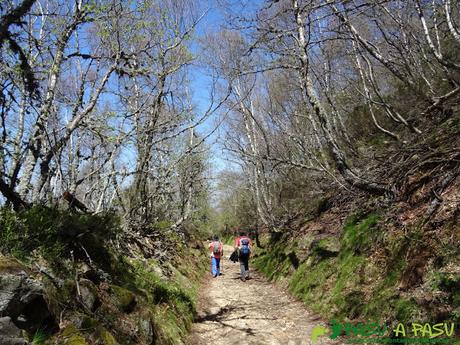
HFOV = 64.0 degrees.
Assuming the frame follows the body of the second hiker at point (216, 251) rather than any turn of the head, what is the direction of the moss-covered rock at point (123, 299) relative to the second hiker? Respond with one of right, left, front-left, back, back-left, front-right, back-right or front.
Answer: back

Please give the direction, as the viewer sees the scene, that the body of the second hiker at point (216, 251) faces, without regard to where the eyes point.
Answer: away from the camera

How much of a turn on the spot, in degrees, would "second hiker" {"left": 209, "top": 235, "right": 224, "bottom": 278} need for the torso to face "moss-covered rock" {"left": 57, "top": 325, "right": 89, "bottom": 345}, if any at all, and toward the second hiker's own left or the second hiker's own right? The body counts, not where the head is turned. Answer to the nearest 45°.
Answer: approximately 180°

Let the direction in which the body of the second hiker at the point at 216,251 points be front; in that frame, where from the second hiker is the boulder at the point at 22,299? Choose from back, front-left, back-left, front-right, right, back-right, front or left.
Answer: back

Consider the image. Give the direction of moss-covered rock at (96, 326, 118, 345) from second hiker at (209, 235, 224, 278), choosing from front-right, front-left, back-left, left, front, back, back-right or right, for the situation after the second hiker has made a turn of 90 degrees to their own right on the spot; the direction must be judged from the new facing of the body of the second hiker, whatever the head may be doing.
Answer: right

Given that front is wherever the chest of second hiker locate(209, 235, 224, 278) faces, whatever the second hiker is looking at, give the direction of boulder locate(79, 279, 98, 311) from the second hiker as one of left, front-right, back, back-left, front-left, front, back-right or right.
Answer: back

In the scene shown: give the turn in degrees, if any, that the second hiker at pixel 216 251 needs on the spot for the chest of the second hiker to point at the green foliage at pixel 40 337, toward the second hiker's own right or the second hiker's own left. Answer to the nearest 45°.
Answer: approximately 180°
